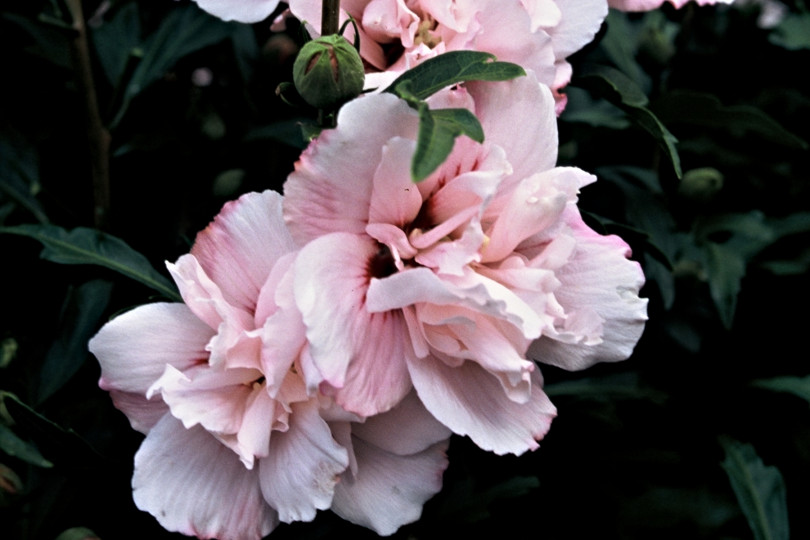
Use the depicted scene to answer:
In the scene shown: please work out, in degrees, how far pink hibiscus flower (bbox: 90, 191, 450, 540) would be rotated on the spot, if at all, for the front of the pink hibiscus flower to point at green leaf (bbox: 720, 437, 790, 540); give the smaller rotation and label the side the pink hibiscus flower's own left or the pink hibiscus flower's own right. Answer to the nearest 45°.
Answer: approximately 90° to the pink hibiscus flower's own left

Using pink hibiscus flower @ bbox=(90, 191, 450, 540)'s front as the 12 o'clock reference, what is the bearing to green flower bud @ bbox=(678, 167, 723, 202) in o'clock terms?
The green flower bud is roughly at 8 o'clock from the pink hibiscus flower.

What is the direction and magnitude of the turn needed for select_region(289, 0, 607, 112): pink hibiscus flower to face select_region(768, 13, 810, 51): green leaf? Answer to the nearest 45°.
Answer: approximately 135° to its left

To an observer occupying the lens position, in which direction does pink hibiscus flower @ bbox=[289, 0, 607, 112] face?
facing the viewer

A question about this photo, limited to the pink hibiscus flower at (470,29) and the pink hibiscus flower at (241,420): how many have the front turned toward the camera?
2

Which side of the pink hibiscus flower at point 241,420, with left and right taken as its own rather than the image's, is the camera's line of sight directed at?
front
